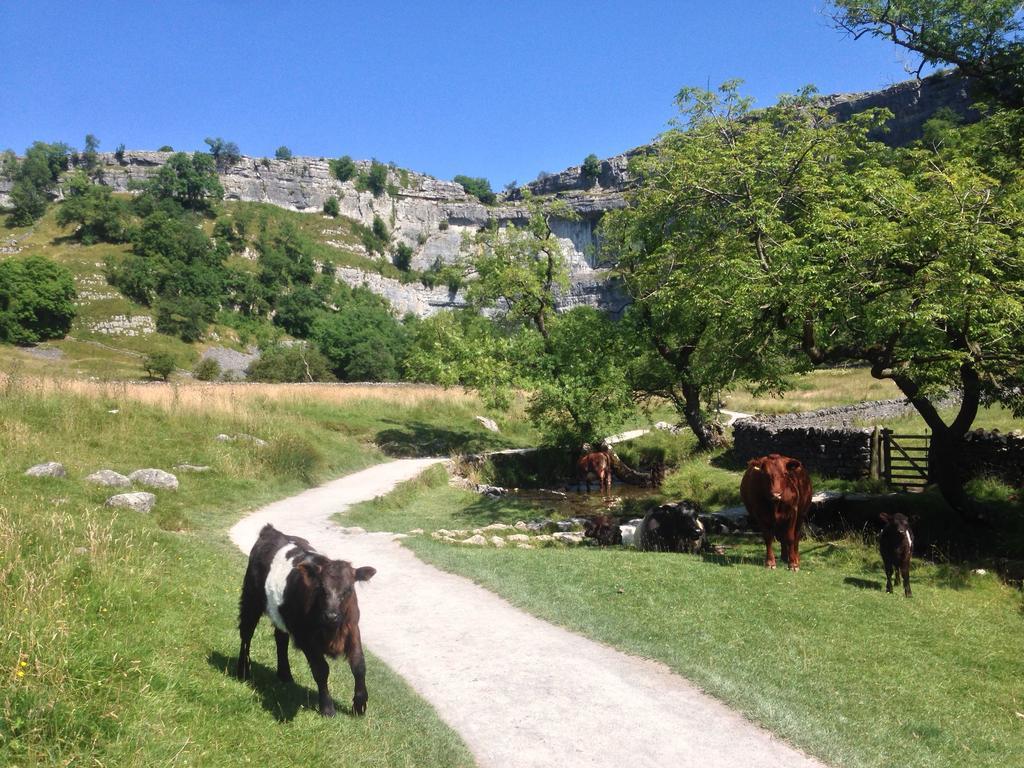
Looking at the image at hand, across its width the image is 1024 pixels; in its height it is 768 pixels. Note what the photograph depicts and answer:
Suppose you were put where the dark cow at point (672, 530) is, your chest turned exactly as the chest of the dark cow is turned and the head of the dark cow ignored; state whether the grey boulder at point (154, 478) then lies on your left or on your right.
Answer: on your right

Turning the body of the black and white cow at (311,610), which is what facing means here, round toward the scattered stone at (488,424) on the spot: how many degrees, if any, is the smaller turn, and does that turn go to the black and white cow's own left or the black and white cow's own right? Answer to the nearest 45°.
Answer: approximately 135° to the black and white cow's own left

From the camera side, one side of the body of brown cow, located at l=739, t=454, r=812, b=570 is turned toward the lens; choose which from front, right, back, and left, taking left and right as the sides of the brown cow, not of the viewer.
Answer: front

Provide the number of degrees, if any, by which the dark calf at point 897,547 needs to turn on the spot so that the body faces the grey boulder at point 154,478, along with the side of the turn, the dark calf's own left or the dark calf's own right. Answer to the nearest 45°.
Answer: approximately 90° to the dark calf's own right

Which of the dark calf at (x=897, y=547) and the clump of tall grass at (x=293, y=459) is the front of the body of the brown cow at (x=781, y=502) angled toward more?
the dark calf

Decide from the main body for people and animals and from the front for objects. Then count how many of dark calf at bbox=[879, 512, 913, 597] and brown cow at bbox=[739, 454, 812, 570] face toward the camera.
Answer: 2
